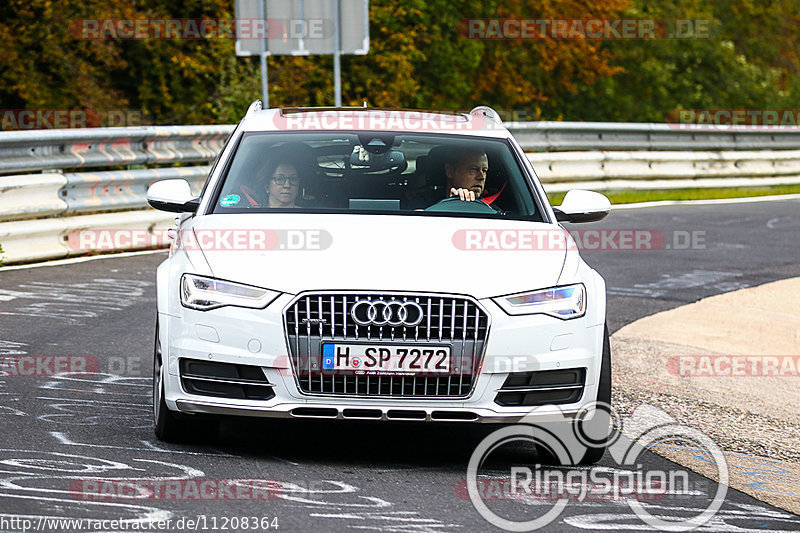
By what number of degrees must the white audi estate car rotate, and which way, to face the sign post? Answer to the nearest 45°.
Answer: approximately 180°

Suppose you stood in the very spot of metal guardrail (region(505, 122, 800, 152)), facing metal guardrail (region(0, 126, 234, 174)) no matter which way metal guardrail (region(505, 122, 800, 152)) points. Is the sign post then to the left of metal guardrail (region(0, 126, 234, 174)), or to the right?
right

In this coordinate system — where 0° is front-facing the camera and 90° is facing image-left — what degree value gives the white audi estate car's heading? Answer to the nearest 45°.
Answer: approximately 0°

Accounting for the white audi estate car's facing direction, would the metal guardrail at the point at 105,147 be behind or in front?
behind

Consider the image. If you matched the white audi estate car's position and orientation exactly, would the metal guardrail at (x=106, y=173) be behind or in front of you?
behind

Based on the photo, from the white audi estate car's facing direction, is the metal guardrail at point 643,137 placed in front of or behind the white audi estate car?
behind
